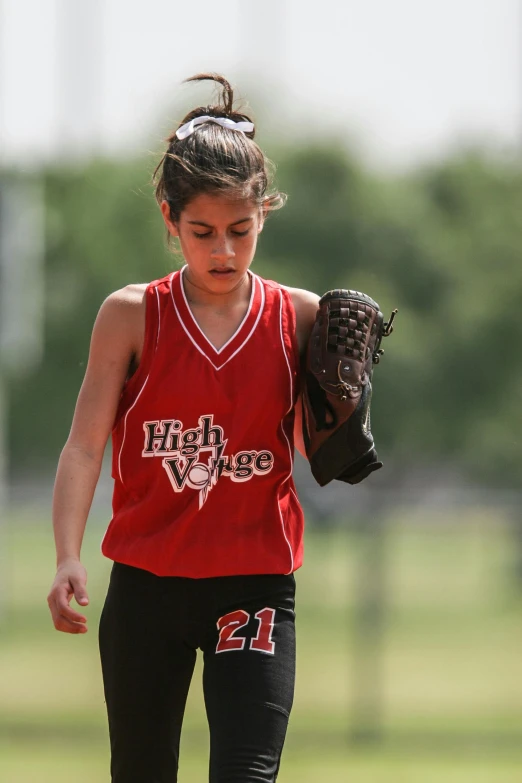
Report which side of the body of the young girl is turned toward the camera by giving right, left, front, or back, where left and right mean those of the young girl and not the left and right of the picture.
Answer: front

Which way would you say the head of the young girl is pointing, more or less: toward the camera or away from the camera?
toward the camera
